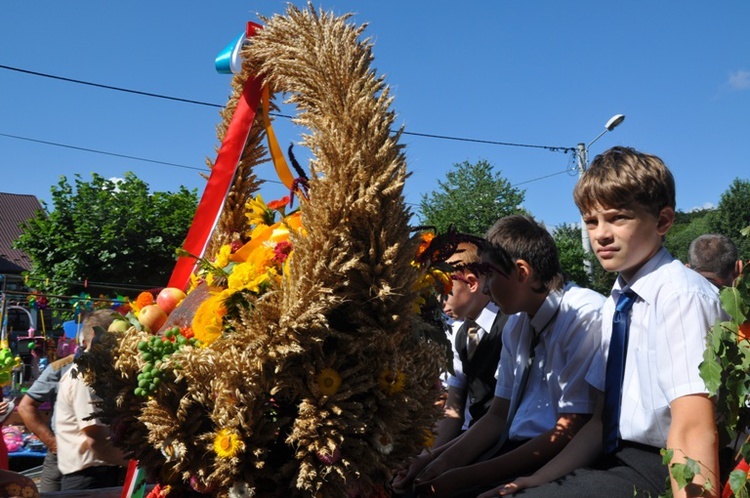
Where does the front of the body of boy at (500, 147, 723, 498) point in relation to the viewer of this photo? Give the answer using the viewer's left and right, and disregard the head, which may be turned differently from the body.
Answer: facing the viewer and to the left of the viewer

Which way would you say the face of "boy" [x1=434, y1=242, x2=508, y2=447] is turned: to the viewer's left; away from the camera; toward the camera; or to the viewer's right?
to the viewer's left

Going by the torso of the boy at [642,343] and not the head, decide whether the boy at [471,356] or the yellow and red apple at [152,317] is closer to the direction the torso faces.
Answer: the yellow and red apple

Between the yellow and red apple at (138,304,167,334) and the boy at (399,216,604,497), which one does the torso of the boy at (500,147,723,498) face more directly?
the yellow and red apple

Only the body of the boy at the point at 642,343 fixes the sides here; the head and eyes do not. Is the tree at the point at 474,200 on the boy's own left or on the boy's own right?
on the boy's own right

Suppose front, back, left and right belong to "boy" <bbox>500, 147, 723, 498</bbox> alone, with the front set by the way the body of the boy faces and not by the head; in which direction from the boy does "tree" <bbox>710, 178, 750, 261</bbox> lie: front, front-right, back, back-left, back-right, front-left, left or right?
back-right

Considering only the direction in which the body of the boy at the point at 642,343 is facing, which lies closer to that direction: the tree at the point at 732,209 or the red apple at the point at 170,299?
the red apple

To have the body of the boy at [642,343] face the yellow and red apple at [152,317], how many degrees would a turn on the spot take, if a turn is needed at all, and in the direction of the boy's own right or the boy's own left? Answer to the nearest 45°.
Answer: approximately 45° to the boy's own right

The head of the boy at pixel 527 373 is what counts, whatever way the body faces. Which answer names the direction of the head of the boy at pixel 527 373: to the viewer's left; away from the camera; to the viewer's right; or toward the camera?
to the viewer's left

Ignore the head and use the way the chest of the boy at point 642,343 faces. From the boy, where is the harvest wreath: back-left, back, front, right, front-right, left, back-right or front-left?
front

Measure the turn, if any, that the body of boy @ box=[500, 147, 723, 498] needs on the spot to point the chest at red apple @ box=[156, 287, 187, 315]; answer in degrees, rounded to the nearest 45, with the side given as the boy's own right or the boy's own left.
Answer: approximately 45° to the boy's own right

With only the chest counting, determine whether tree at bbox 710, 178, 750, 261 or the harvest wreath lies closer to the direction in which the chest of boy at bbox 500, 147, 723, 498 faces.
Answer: the harvest wreath

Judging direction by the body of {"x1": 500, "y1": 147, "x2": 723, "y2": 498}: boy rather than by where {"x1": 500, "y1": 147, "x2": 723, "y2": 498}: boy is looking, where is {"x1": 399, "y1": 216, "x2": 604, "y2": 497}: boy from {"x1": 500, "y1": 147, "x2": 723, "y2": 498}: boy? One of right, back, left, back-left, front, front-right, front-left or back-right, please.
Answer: right

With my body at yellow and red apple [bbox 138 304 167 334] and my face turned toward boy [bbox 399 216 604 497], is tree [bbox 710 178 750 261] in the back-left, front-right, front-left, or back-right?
front-left
